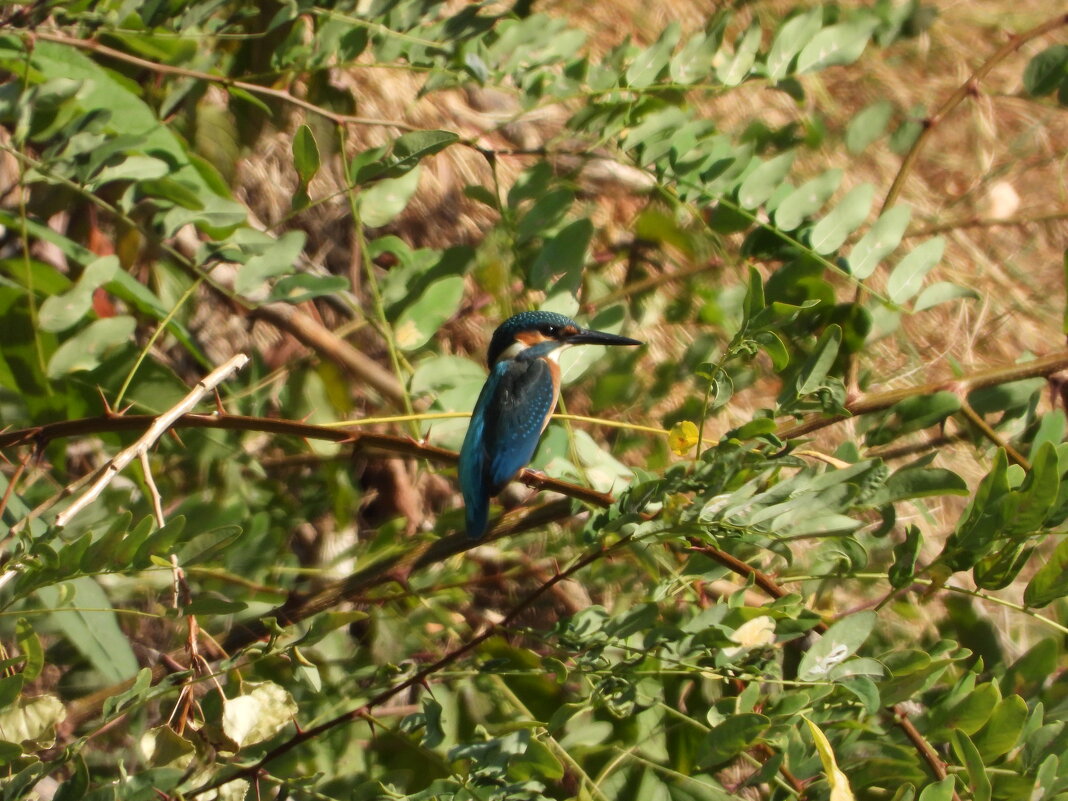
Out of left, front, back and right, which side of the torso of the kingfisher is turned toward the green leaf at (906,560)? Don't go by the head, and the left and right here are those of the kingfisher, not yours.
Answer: right

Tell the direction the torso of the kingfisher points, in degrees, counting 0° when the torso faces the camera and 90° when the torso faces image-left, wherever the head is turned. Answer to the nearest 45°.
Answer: approximately 225°

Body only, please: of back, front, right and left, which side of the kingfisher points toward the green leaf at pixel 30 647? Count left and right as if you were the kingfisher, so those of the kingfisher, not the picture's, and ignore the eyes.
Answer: back

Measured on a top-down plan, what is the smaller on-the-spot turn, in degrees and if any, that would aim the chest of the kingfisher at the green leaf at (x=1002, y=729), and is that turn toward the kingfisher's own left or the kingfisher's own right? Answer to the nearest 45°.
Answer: approximately 90° to the kingfisher's own right
